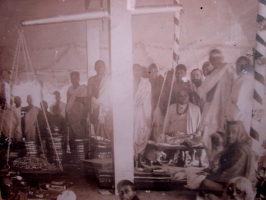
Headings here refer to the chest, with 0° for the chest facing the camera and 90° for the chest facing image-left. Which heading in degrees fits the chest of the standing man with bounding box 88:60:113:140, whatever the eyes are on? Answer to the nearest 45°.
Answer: approximately 0°
